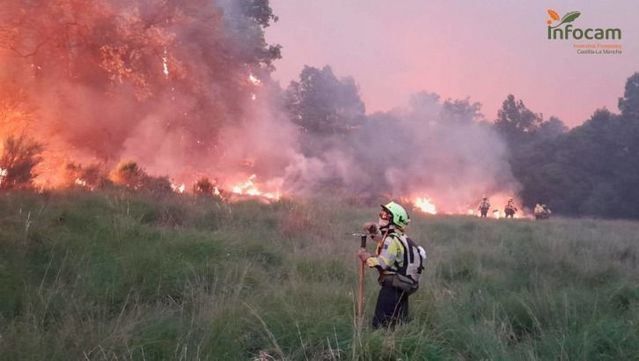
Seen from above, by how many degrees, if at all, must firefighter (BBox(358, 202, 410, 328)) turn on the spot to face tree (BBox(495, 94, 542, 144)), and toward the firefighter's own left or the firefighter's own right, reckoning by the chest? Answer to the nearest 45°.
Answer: approximately 90° to the firefighter's own right

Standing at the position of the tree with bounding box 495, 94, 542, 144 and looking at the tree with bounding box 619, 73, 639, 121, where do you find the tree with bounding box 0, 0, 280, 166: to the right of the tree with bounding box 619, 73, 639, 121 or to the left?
right

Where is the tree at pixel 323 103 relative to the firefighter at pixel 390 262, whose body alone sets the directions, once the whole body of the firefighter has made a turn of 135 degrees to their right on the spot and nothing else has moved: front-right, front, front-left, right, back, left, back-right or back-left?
front-left

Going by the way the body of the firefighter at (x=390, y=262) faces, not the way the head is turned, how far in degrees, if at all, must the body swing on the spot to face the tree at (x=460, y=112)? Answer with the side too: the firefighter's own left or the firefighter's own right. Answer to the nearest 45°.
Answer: approximately 90° to the firefighter's own right

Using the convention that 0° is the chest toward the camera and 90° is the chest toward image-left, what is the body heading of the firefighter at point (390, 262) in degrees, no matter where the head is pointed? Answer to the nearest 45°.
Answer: approximately 90°

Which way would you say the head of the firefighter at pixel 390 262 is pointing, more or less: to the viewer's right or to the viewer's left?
to the viewer's left

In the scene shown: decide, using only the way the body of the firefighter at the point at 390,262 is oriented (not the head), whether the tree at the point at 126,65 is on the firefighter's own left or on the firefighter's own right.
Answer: on the firefighter's own right

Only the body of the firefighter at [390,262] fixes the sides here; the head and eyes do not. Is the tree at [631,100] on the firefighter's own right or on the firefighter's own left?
on the firefighter's own right
